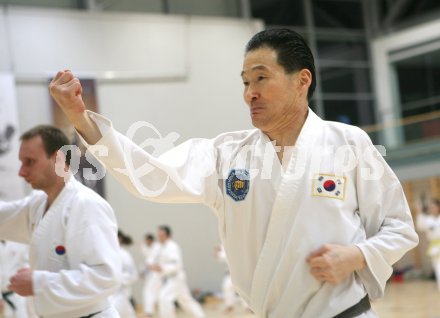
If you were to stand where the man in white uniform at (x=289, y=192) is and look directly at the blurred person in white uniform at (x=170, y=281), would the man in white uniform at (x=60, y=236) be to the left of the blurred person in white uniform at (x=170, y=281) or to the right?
left

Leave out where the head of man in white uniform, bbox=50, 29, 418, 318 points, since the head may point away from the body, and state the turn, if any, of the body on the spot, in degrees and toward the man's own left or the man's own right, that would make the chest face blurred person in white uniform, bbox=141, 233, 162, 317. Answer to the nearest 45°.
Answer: approximately 135° to the man's own right

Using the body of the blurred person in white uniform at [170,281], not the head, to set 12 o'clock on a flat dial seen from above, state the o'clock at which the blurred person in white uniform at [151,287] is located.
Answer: the blurred person in white uniform at [151,287] is roughly at 2 o'clock from the blurred person in white uniform at [170,281].

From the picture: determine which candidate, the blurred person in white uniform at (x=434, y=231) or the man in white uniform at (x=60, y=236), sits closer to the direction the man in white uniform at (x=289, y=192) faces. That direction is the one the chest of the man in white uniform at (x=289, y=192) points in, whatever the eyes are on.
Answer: the man in white uniform

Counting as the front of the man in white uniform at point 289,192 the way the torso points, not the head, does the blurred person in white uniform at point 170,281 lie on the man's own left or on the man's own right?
on the man's own right

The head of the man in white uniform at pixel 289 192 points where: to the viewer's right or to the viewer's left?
to the viewer's left

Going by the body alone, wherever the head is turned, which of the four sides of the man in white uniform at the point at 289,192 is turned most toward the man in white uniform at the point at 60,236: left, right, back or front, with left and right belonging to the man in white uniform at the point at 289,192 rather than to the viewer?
right
